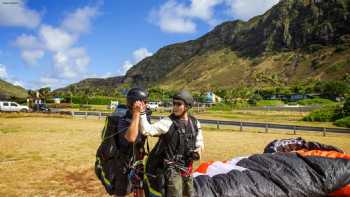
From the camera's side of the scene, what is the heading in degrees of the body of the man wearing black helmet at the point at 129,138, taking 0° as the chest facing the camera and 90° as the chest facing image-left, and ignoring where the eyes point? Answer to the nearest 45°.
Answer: approximately 270°

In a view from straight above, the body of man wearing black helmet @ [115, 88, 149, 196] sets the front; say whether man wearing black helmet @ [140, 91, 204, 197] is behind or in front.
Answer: in front

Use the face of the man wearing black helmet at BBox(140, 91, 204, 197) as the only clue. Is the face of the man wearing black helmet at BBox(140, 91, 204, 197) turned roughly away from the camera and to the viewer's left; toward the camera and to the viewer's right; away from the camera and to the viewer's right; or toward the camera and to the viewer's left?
toward the camera and to the viewer's left
